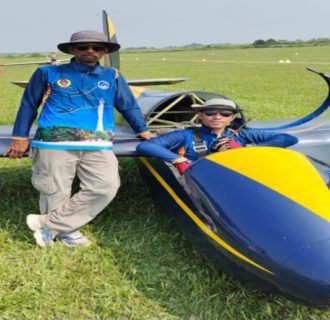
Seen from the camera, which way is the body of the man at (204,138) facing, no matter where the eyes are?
toward the camera

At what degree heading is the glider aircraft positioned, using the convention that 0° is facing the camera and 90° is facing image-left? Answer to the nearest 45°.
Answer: approximately 315°

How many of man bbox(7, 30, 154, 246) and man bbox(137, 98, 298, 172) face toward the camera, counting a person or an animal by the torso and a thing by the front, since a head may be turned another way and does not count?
2

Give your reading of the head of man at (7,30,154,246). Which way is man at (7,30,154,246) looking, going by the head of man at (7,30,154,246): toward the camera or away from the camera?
toward the camera

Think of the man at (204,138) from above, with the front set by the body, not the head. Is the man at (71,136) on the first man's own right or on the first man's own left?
on the first man's own right
